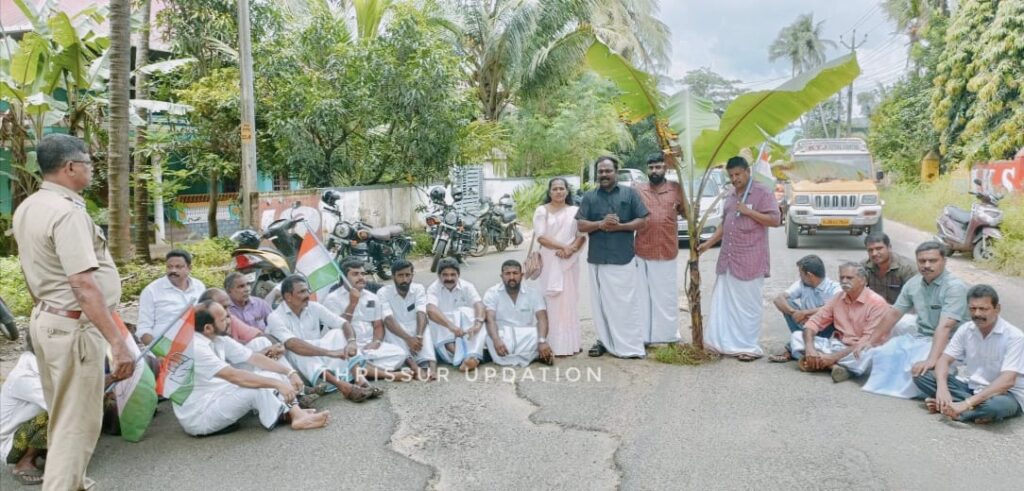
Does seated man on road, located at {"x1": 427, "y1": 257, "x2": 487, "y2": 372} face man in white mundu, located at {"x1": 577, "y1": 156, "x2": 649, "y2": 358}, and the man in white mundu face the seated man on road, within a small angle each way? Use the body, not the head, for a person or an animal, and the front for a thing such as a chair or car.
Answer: no

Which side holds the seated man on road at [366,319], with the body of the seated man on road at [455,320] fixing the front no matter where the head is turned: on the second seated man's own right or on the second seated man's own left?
on the second seated man's own right

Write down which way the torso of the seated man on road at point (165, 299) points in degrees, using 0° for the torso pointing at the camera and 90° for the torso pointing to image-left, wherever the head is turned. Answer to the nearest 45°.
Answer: approximately 315°

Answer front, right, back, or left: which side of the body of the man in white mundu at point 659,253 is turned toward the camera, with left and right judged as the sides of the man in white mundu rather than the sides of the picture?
front

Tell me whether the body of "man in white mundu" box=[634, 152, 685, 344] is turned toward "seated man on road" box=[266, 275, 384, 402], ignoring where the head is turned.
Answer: no

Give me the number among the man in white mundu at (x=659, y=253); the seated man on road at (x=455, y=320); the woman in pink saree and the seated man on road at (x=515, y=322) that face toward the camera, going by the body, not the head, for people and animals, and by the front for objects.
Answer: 4

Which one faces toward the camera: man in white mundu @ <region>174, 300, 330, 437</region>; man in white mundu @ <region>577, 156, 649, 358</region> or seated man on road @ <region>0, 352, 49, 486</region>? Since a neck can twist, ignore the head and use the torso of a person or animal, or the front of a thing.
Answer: man in white mundu @ <region>577, 156, 649, 358</region>

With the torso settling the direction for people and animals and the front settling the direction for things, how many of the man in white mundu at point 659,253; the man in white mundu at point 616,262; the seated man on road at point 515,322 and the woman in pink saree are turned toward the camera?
4

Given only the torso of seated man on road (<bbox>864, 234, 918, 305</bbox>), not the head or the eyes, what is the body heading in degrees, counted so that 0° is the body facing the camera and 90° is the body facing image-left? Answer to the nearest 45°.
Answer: approximately 45°

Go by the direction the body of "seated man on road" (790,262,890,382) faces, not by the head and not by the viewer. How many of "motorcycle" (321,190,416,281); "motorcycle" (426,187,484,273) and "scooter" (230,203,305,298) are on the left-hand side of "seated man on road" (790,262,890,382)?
0

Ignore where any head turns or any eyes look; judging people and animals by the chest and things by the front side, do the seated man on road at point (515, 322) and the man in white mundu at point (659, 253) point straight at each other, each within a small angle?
no

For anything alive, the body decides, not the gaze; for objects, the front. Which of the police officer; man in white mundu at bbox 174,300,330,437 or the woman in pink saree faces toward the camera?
the woman in pink saree

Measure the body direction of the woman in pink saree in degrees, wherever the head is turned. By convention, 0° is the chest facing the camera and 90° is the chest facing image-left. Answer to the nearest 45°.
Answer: approximately 0°

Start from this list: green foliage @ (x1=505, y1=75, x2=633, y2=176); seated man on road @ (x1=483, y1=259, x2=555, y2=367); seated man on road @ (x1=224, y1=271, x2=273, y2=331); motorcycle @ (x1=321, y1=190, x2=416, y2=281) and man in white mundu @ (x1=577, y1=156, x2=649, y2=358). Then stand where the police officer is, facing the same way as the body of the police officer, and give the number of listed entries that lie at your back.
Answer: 0

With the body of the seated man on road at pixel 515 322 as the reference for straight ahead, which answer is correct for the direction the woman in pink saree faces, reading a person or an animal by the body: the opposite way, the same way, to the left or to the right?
the same way

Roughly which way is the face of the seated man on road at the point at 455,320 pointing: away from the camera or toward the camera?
toward the camera

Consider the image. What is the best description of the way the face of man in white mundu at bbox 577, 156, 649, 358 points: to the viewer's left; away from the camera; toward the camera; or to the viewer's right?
toward the camera
